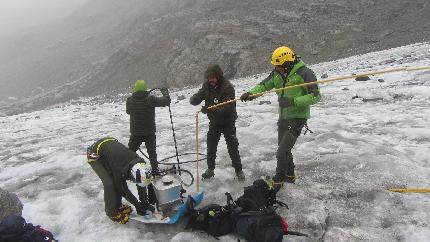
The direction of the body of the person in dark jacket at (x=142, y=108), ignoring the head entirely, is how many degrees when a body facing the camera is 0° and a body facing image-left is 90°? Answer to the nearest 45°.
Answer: approximately 180°

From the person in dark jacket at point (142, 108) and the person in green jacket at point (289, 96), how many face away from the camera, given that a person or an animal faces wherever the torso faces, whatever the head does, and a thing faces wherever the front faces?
1

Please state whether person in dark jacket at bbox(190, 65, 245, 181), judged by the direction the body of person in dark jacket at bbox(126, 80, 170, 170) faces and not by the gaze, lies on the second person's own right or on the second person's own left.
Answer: on the second person's own right

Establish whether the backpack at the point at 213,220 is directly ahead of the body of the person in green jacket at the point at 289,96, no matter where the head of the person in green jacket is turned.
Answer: yes

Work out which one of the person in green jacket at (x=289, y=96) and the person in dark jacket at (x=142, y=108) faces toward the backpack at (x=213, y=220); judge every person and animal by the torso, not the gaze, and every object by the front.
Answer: the person in green jacket

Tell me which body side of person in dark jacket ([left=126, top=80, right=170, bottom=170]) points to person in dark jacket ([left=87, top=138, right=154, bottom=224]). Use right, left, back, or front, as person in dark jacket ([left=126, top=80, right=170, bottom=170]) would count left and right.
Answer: back

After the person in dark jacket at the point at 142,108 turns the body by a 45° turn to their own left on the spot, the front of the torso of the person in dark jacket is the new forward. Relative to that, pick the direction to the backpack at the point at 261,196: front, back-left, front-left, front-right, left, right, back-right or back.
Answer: back

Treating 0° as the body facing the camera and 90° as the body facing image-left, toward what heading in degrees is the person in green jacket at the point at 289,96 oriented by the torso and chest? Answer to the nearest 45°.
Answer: approximately 45°

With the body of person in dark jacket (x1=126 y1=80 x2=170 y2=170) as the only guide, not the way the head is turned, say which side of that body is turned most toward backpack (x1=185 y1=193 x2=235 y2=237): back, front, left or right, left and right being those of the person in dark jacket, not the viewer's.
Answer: back

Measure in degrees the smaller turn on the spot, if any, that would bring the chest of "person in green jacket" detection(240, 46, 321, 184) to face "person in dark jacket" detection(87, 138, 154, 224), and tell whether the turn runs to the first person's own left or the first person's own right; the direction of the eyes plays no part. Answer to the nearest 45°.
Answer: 0° — they already face them

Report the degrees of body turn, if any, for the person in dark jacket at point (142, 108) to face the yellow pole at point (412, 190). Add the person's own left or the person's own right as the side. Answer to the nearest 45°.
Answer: approximately 135° to the person's own right
